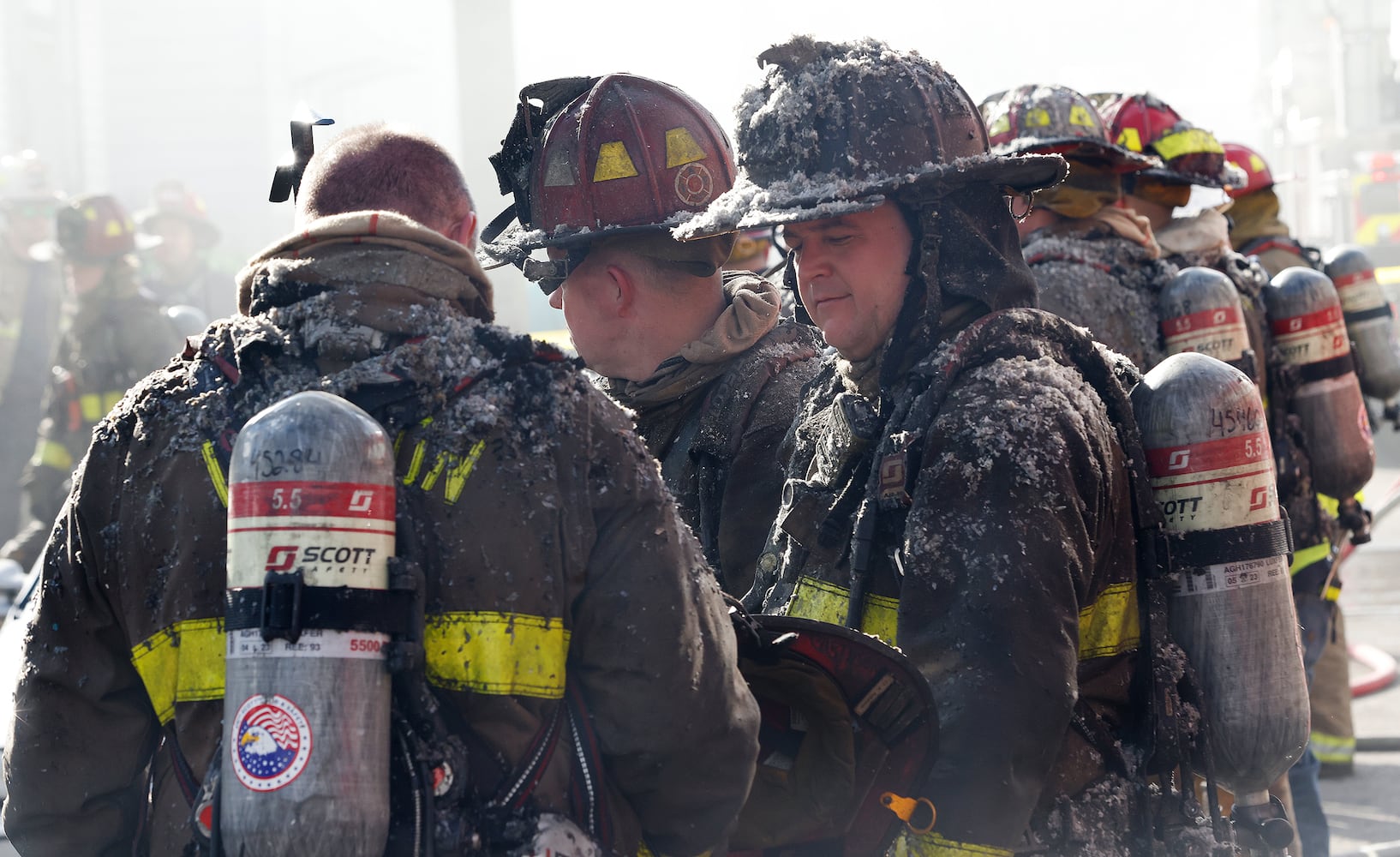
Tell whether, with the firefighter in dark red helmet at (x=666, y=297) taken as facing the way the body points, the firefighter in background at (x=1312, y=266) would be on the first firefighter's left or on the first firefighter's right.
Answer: on the first firefighter's right

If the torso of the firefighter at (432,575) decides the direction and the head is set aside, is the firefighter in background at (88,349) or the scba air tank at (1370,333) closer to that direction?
the firefighter in background

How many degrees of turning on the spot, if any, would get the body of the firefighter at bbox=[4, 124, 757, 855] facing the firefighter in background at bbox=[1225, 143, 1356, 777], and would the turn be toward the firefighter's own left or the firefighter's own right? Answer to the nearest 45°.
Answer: approximately 45° to the firefighter's own right

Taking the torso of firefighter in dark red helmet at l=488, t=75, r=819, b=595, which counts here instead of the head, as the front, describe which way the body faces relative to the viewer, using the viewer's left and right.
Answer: facing away from the viewer and to the left of the viewer

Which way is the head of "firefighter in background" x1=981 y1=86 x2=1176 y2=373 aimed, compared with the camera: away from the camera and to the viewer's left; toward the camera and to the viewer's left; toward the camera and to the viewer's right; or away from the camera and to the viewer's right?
away from the camera and to the viewer's right

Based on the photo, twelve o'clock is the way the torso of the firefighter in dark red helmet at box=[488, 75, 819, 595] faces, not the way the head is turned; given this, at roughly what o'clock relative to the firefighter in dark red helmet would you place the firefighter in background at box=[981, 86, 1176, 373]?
The firefighter in background is roughly at 3 o'clock from the firefighter in dark red helmet.

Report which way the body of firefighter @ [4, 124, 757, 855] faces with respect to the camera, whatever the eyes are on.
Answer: away from the camera

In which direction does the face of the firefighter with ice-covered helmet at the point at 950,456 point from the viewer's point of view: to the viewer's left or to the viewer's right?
to the viewer's left

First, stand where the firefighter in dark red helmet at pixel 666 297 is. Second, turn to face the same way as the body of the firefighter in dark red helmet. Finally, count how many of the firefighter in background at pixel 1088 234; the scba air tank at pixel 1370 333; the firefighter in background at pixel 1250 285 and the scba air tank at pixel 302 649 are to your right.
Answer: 3

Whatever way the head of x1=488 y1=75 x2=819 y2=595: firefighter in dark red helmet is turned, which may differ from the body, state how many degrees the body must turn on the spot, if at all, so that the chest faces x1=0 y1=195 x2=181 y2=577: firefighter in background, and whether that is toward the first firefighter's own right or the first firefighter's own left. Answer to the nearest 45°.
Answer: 0° — they already face them

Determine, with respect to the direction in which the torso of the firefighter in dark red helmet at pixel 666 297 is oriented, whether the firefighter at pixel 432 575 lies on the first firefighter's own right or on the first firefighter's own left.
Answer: on the first firefighter's own left
